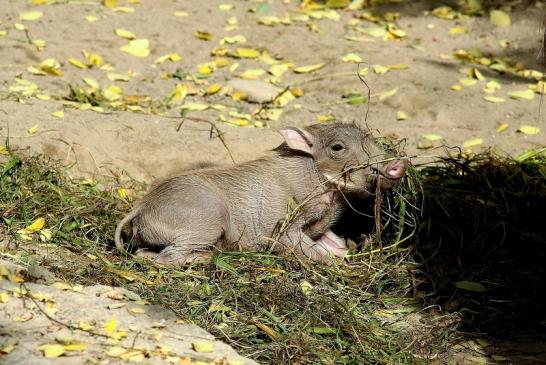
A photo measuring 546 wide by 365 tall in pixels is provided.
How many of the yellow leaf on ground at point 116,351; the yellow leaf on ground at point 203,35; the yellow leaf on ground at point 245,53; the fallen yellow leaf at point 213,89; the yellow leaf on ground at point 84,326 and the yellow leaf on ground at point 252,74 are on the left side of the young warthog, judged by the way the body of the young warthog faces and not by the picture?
4

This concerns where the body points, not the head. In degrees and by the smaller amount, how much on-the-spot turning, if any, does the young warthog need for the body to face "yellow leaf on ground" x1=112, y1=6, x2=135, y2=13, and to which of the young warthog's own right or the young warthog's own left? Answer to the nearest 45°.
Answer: approximately 90° to the young warthog's own left

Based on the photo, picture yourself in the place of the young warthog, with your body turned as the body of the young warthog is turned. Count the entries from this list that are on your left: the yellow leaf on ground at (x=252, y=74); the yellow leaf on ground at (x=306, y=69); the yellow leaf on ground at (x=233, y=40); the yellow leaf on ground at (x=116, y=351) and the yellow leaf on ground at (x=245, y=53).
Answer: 4

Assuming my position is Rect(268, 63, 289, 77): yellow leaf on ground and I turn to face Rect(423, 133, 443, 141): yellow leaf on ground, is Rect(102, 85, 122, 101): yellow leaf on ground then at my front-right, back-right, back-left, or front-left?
back-right

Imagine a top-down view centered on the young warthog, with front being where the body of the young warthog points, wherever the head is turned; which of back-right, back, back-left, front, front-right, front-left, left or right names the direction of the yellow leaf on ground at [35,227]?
back

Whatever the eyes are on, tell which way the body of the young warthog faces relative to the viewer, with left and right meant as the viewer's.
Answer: facing to the right of the viewer

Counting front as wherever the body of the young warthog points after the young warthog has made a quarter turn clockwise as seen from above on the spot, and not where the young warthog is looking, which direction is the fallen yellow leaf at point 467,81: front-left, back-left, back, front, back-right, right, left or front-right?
back-left

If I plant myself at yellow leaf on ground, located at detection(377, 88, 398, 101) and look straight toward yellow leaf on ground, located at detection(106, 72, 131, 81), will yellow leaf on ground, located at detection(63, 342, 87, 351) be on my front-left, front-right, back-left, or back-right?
front-left

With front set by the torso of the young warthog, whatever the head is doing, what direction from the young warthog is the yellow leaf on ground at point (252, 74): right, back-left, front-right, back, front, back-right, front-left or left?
left

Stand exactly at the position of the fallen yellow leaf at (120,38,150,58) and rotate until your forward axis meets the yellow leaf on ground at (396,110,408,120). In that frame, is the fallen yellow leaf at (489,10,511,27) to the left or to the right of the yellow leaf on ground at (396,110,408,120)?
left

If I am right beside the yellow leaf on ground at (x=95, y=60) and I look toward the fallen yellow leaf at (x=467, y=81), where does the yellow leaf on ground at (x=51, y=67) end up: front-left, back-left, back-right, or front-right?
back-right

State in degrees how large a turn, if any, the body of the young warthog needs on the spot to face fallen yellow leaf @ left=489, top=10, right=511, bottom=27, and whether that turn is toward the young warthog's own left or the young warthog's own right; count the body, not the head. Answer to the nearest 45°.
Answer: approximately 45° to the young warthog's own left

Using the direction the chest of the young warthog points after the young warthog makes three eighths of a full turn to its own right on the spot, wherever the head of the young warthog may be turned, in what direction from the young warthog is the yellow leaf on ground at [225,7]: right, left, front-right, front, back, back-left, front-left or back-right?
back-right

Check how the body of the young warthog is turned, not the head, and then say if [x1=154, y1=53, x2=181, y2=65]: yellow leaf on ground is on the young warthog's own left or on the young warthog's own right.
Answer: on the young warthog's own left

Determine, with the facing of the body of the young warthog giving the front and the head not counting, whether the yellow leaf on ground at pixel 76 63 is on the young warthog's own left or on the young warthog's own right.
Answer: on the young warthog's own left

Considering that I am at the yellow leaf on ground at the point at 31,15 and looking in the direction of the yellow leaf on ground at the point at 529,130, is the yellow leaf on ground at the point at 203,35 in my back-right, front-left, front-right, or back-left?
front-left

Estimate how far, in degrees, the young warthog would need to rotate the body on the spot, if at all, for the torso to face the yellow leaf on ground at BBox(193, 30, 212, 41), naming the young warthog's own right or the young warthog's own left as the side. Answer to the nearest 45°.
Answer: approximately 90° to the young warthog's own left

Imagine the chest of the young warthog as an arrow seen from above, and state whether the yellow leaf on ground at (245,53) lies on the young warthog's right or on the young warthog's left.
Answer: on the young warthog's left
